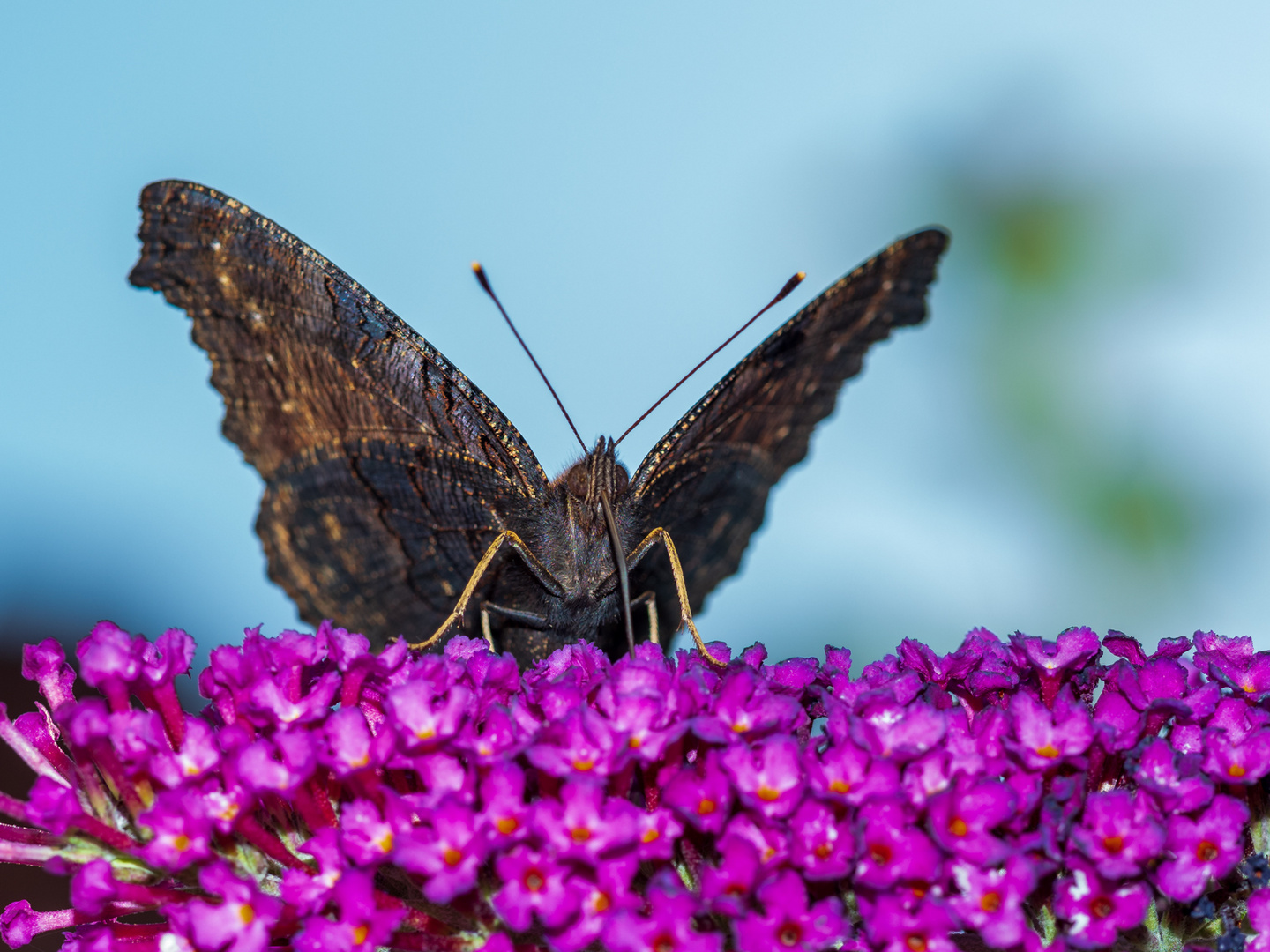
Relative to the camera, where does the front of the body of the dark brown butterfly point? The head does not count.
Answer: toward the camera
